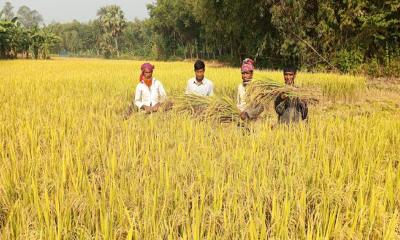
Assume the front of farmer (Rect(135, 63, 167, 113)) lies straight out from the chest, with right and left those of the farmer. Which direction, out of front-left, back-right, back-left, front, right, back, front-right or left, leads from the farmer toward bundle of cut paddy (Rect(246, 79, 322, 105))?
front-left

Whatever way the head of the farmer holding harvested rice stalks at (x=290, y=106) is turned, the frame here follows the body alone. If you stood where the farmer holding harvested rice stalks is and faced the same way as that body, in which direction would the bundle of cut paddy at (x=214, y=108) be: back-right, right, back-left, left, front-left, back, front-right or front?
right

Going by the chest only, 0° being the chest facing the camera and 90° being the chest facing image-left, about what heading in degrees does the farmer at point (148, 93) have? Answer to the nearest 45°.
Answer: approximately 0°

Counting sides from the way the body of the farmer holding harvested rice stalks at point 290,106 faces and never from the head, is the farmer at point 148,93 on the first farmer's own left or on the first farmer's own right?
on the first farmer's own right

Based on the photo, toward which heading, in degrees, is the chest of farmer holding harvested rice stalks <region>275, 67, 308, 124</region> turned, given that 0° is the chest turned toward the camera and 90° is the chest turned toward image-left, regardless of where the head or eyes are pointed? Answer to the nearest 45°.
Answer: approximately 0°

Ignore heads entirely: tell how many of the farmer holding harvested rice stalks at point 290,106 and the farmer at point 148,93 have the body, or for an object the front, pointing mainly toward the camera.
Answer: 2
